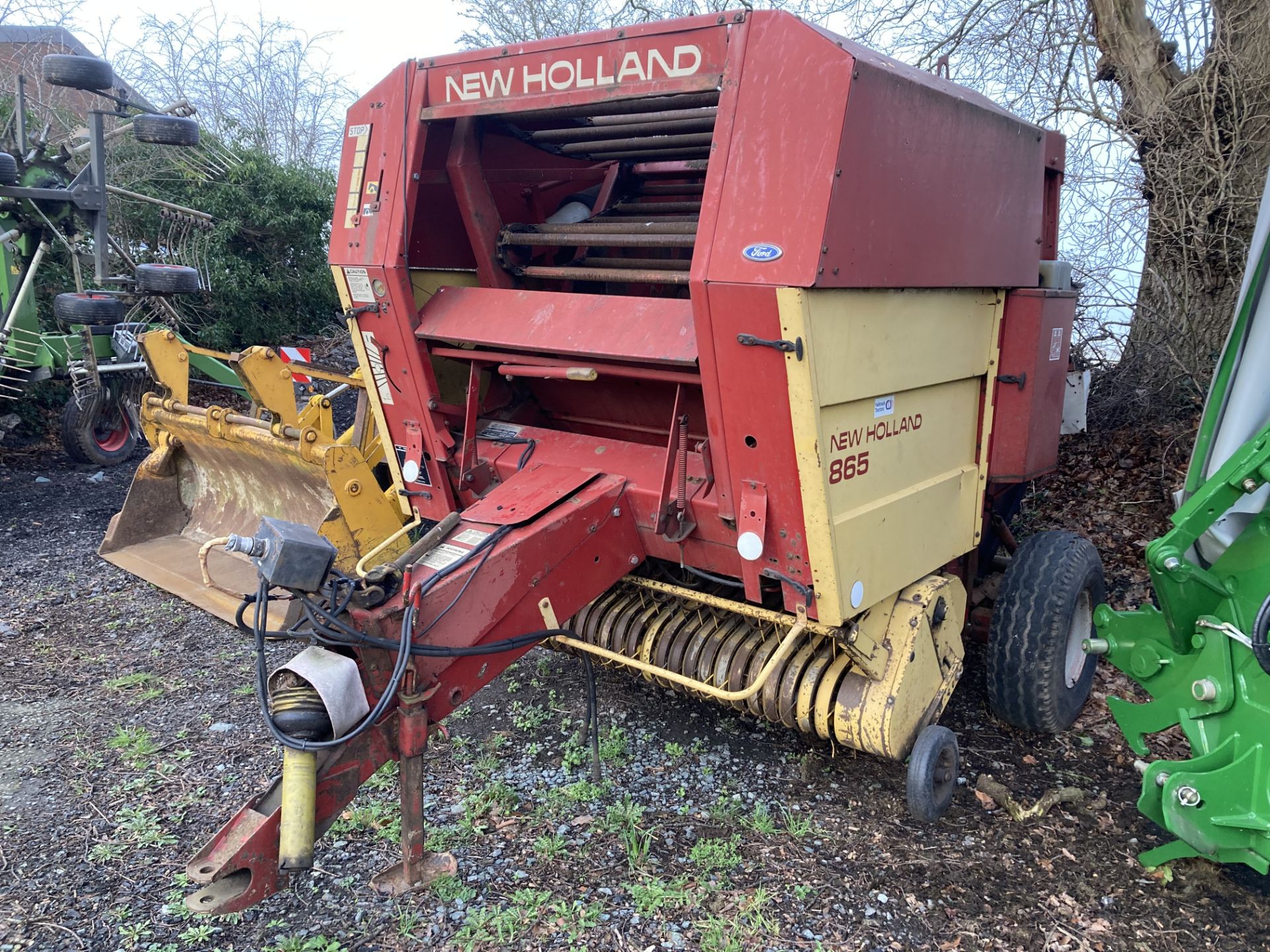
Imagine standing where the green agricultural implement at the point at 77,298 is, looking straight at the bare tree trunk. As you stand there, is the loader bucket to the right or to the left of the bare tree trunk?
right

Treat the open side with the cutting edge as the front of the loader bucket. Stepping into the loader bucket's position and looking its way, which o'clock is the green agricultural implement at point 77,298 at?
The green agricultural implement is roughly at 4 o'clock from the loader bucket.
